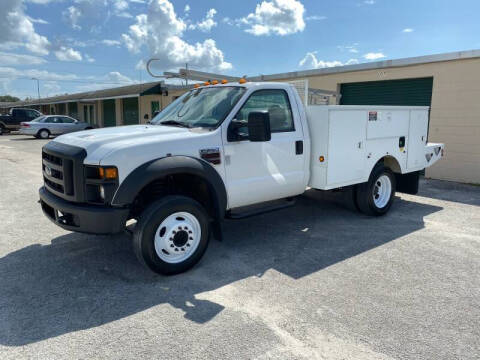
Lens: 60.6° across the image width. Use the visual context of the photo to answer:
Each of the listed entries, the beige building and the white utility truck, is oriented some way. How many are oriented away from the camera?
0

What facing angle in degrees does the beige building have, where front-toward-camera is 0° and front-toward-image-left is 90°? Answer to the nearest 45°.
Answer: approximately 45°

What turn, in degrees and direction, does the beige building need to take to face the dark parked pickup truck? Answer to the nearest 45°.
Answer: approximately 45° to its right

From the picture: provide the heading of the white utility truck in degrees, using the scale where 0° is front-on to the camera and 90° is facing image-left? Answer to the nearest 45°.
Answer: approximately 45°
